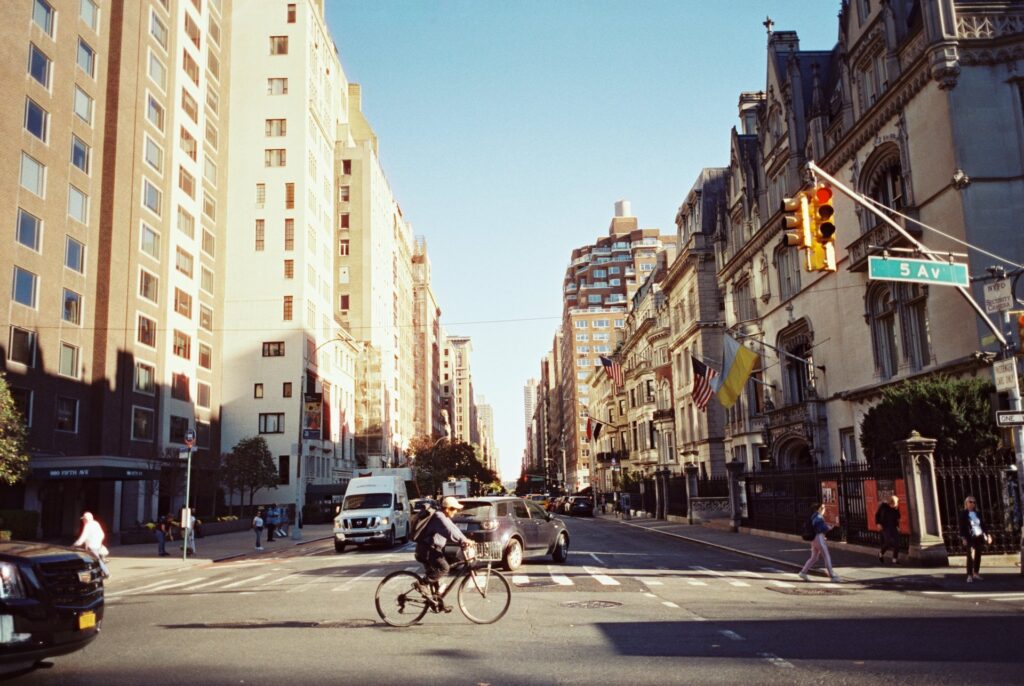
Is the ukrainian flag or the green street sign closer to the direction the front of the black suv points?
the green street sign

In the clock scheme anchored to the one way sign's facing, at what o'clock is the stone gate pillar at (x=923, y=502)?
The stone gate pillar is roughly at 5 o'clock from the one way sign.

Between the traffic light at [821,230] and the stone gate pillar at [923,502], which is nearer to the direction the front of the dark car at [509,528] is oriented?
the stone gate pillar

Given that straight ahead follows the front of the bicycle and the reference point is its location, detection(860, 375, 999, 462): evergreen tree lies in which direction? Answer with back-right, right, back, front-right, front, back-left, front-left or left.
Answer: front-left

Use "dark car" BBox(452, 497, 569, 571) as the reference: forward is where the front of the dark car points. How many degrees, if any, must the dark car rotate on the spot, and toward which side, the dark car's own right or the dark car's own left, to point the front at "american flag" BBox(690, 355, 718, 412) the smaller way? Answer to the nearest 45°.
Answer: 0° — it already faces it

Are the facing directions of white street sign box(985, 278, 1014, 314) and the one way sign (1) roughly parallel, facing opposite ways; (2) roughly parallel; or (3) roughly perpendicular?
roughly parallel

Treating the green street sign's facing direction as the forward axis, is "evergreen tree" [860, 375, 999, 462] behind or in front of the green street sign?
behind

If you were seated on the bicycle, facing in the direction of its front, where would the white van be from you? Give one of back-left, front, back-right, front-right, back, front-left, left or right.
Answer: left

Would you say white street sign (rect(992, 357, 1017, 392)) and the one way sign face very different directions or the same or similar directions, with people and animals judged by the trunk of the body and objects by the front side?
same or similar directions

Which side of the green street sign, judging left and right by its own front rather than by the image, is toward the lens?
front

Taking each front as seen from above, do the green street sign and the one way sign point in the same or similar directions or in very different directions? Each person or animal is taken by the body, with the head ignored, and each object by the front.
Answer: same or similar directions

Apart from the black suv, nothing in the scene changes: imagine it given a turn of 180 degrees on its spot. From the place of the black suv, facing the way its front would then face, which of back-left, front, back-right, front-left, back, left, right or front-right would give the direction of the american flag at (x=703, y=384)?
right

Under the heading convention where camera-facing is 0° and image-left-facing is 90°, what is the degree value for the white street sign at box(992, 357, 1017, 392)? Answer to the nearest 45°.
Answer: approximately 0°

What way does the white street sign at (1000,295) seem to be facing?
toward the camera

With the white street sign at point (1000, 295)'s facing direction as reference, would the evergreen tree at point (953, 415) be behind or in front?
behind

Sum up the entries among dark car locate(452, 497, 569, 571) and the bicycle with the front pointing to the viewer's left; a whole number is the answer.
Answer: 0
